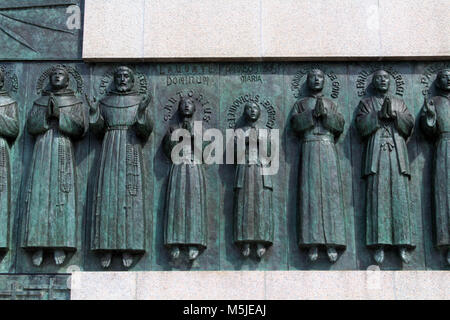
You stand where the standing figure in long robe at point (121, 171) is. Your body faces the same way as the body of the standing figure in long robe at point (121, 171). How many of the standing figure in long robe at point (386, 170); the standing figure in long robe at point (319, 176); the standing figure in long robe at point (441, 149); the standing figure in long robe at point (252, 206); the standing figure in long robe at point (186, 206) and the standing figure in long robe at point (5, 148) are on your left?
5

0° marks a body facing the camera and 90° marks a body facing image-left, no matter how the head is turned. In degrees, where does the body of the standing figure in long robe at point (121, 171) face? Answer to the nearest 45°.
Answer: approximately 0°

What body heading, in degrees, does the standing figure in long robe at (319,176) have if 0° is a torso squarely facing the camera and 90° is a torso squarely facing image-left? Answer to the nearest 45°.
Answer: approximately 0°

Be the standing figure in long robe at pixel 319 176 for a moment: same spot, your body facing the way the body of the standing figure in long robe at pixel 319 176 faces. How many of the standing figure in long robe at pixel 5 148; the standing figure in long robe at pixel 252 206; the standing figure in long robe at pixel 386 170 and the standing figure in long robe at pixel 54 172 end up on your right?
3

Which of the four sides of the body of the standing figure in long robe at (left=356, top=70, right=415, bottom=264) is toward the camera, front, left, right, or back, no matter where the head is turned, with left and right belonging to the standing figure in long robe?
front

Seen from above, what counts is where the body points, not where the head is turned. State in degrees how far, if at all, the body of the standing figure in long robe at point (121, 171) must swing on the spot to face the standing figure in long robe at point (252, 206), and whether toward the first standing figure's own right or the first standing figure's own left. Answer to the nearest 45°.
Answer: approximately 90° to the first standing figure's own left

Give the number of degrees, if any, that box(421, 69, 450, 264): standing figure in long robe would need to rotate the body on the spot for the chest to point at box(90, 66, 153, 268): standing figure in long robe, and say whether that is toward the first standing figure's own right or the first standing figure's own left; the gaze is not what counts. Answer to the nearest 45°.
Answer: approximately 90° to the first standing figure's own right

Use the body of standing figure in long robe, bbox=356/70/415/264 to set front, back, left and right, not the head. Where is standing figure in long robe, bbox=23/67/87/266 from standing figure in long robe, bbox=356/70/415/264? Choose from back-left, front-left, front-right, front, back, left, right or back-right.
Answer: right

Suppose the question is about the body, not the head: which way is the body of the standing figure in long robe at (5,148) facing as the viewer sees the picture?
toward the camera

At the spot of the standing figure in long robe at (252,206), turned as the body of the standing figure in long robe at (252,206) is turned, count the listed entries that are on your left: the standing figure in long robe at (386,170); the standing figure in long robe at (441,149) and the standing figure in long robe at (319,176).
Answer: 3

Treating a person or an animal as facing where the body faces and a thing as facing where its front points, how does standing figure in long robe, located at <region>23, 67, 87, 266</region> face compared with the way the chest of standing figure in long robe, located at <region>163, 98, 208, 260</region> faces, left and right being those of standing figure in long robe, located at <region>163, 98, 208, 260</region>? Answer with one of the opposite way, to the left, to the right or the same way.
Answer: the same way

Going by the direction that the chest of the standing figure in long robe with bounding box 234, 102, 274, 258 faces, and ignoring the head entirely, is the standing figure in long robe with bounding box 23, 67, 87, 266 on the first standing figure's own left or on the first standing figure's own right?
on the first standing figure's own right

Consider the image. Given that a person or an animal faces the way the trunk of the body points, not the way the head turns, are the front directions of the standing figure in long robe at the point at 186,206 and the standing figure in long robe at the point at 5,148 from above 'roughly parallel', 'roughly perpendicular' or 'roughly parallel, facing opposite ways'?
roughly parallel

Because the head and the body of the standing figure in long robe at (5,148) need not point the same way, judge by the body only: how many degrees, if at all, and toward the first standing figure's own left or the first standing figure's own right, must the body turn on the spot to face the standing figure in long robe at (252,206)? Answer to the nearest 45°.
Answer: approximately 90° to the first standing figure's own left
